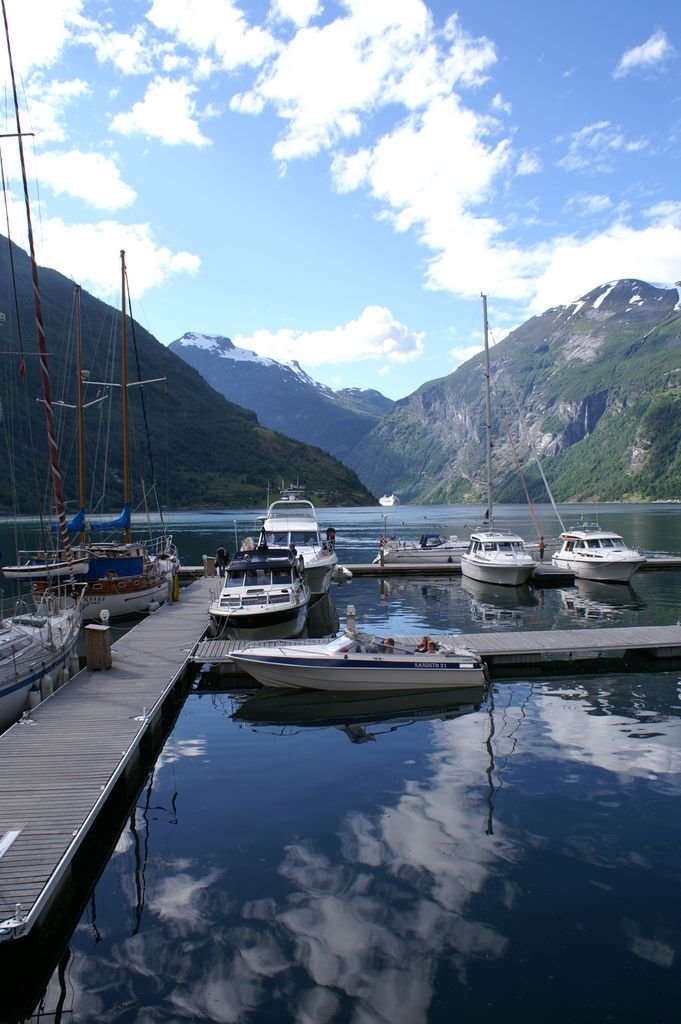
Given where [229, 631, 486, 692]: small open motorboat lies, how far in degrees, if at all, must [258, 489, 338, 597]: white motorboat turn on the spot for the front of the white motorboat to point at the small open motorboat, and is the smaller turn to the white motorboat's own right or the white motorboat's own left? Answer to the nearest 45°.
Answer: approximately 45° to the white motorboat's own right

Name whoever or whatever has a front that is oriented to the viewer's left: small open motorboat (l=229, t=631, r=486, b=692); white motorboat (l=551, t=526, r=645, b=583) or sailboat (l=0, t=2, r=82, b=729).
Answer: the small open motorboat

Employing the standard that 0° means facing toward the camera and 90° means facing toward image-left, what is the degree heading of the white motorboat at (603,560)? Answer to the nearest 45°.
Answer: approximately 315°

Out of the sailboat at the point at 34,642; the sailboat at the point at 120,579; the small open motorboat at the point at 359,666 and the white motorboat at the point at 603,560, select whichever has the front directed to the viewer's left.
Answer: the small open motorboat

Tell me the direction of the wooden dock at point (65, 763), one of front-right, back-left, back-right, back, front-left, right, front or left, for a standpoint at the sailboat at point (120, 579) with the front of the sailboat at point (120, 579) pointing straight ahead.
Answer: back-right

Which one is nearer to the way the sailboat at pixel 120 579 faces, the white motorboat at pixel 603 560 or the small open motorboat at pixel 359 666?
the white motorboat

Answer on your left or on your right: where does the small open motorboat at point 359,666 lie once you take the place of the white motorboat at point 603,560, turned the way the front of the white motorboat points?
on your right

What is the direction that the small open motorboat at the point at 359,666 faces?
to the viewer's left

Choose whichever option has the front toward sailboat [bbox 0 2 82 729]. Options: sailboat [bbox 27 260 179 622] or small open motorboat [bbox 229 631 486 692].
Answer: the small open motorboat
